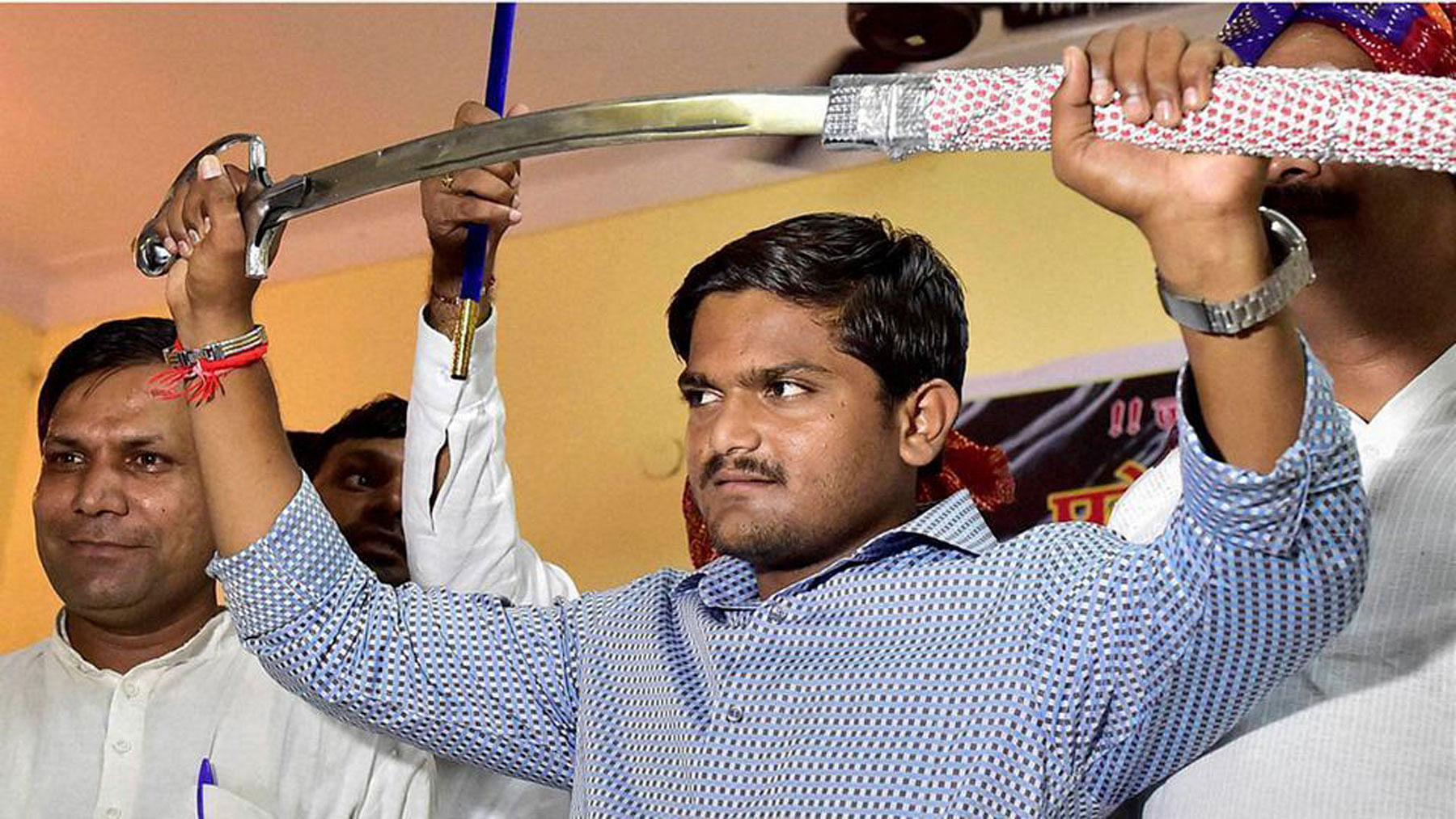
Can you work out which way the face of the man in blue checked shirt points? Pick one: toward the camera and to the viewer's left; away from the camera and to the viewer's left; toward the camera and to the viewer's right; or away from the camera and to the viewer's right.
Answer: toward the camera and to the viewer's left

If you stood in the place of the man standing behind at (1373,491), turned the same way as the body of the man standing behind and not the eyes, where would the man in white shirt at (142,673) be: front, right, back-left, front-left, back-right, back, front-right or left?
front-right

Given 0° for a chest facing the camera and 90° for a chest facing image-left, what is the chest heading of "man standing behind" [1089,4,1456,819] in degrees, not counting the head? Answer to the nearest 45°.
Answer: approximately 45°

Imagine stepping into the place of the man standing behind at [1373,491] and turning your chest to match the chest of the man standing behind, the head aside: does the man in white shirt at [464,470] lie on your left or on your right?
on your right

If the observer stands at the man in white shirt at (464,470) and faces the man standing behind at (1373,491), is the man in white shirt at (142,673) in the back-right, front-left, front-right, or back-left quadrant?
back-right
